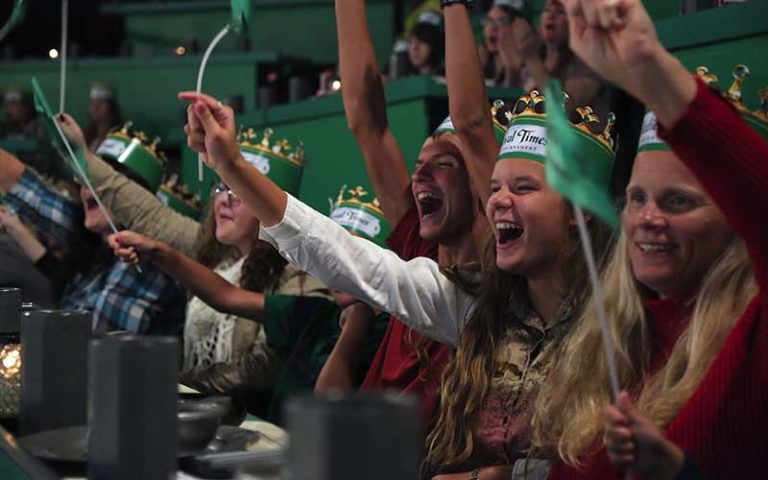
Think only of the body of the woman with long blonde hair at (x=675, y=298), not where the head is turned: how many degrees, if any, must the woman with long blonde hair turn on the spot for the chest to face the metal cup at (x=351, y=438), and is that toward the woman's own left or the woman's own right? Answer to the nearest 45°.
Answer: approximately 45° to the woman's own left

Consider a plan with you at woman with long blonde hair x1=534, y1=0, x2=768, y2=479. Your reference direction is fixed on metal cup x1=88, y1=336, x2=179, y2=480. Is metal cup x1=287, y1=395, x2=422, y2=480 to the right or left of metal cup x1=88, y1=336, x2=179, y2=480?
left

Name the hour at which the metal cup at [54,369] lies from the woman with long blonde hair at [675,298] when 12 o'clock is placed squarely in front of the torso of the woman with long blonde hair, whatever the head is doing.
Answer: The metal cup is roughly at 1 o'clock from the woman with long blonde hair.

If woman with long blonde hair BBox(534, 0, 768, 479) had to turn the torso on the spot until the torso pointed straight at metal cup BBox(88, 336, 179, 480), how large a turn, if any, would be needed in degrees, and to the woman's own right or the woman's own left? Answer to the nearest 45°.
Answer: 0° — they already face it

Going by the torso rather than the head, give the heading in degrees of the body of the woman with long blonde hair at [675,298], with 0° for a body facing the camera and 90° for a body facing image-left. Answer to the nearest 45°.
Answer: approximately 45°
